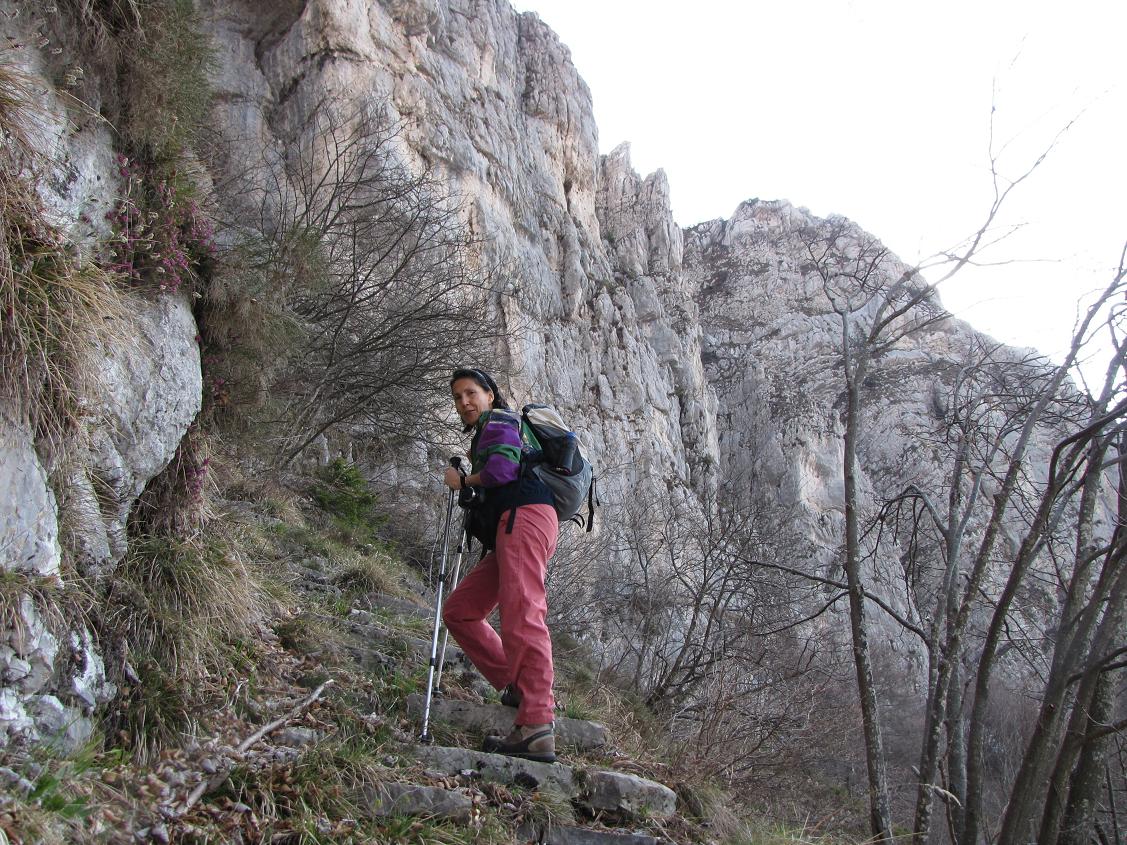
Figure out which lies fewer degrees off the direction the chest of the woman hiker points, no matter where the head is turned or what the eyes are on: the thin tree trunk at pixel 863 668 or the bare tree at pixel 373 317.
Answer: the bare tree

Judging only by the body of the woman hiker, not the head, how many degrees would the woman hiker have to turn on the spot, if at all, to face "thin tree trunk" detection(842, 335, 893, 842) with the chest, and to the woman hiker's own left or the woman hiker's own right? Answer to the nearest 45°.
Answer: approximately 135° to the woman hiker's own right

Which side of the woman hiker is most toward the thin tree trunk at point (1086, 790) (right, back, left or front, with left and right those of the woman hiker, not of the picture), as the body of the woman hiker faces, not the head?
back

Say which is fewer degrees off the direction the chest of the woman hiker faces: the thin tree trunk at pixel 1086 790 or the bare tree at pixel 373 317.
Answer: the bare tree

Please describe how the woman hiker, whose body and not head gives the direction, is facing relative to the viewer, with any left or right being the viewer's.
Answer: facing to the left of the viewer

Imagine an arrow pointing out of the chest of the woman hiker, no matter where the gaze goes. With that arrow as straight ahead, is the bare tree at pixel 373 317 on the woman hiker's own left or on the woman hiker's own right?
on the woman hiker's own right
